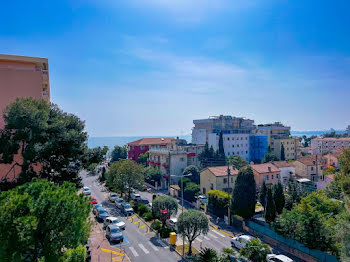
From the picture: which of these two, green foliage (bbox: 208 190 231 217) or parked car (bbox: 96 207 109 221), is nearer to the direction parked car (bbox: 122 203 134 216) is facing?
the green foliage

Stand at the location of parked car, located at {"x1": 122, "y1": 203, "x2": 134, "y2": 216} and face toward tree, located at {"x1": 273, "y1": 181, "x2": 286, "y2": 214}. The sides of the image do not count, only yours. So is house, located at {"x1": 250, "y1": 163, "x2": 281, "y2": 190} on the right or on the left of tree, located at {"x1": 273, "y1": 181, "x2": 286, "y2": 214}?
left

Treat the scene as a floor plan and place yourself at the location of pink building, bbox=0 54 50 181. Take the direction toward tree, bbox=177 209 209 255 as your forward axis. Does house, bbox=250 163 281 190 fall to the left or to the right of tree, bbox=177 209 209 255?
left
